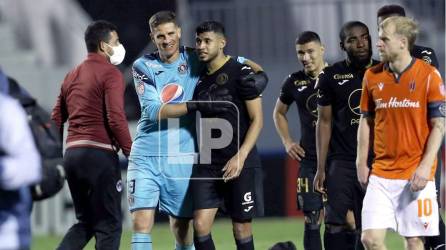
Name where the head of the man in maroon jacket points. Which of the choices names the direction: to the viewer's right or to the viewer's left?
to the viewer's right

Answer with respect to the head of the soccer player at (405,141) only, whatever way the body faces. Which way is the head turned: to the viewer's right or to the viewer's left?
to the viewer's left

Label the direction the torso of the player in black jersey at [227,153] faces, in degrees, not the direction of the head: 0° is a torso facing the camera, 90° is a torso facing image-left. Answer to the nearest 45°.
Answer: approximately 45°

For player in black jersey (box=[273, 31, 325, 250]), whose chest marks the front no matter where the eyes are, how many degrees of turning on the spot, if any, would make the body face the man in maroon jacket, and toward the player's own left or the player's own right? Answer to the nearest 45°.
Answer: approximately 45° to the player's own right

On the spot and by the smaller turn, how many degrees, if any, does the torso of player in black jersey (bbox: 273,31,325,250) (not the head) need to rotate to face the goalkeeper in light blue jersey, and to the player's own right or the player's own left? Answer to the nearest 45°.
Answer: approximately 45° to the player's own right

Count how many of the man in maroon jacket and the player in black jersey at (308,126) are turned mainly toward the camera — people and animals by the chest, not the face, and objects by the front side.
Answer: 1
